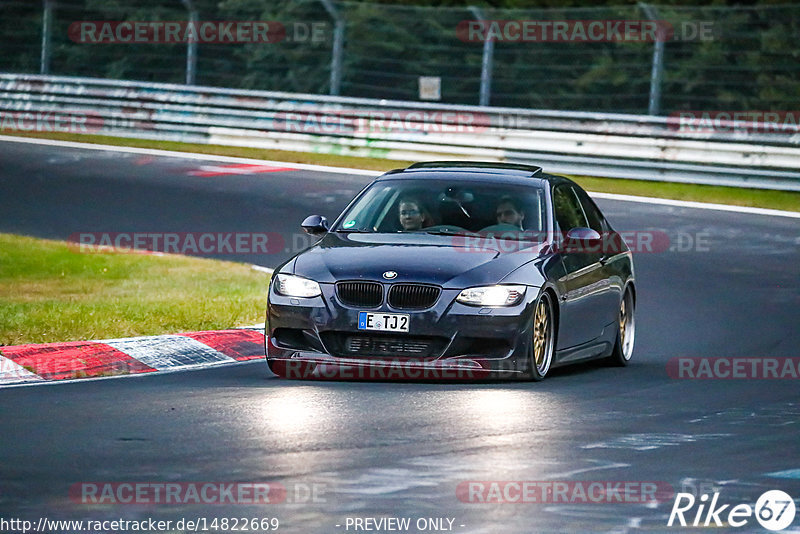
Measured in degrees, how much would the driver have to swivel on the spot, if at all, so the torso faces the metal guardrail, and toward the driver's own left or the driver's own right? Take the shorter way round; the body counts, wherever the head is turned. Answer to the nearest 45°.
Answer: approximately 135° to the driver's own right

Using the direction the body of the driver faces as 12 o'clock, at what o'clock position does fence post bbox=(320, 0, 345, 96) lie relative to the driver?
The fence post is roughly at 4 o'clock from the driver.

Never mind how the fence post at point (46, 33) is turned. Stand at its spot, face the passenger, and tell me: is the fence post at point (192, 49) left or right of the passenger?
left

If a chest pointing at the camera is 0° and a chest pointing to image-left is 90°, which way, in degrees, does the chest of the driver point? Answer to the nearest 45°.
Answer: approximately 45°

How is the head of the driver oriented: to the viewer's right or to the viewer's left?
to the viewer's left

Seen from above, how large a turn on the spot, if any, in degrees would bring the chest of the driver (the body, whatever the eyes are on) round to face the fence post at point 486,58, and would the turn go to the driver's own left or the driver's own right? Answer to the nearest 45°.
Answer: approximately 135° to the driver's own right

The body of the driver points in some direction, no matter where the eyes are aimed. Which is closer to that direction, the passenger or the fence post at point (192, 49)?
the passenger

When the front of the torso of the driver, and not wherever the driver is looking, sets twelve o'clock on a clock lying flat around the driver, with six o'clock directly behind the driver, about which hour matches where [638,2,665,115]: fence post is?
The fence post is roughly at 5 o'clock from the driver.
